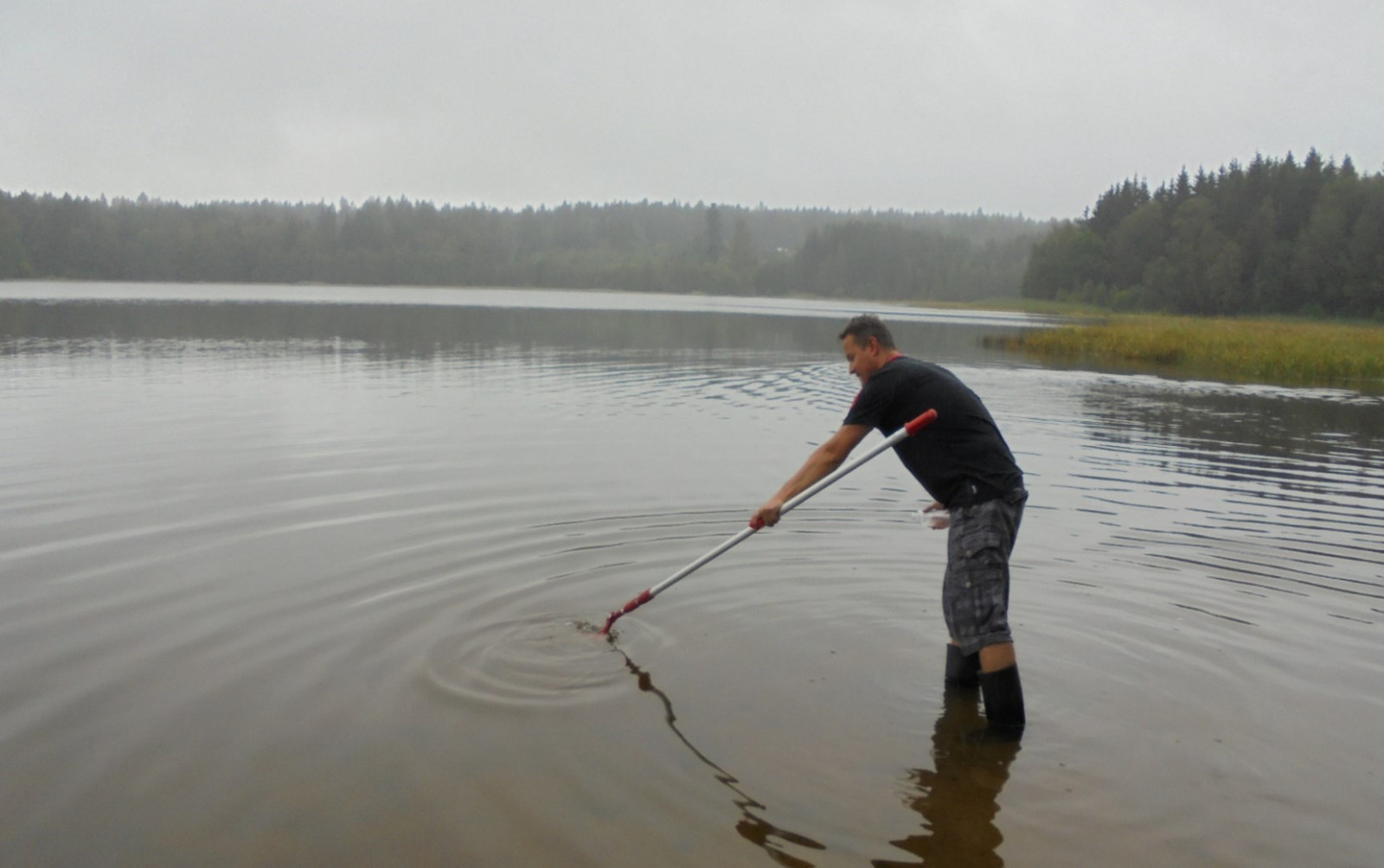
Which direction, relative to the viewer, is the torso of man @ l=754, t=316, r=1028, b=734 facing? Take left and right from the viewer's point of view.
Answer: facing to the left of the viewer
